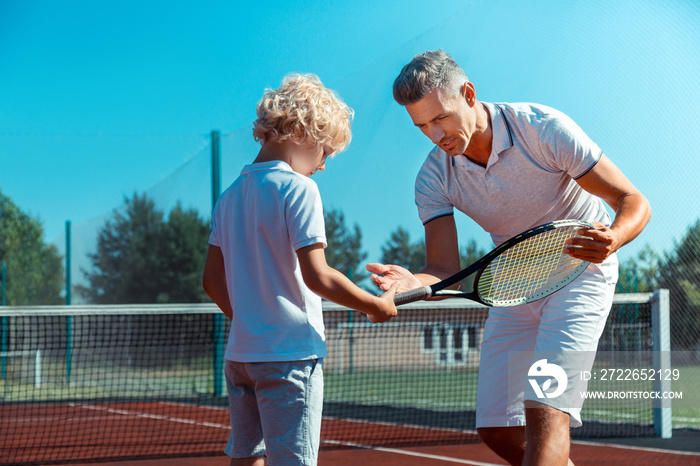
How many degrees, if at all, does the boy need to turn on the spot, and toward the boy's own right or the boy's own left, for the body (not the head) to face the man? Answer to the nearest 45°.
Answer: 0° — they already face them

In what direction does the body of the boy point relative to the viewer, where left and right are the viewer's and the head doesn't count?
facing away from the viewer and to the right of the viewer

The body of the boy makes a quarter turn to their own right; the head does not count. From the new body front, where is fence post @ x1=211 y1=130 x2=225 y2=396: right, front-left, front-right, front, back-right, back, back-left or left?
back-left

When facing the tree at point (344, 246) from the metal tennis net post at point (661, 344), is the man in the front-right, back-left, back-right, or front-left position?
back-left

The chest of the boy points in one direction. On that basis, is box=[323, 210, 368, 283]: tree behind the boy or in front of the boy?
in front

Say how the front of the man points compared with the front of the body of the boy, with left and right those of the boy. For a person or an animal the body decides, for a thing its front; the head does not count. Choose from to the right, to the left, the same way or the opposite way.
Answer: the opposite way

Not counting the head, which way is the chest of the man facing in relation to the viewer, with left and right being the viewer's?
facing the viewer and to the left of the viewer
